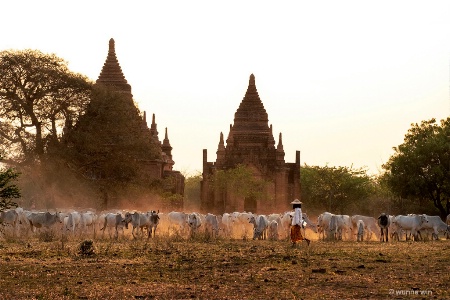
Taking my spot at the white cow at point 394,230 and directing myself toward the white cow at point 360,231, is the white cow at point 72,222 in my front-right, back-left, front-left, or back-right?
front-right

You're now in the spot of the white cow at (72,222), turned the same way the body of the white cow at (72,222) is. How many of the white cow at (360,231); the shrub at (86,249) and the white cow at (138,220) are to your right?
0

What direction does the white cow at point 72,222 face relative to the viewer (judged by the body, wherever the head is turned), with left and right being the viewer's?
facing the viewer and to the left of the viewer

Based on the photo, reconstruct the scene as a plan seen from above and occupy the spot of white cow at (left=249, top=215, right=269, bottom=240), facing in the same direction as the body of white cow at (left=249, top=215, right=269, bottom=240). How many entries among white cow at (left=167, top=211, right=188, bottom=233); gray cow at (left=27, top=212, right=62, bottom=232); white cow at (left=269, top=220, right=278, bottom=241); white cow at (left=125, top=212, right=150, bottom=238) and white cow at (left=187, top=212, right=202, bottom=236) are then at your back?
1
